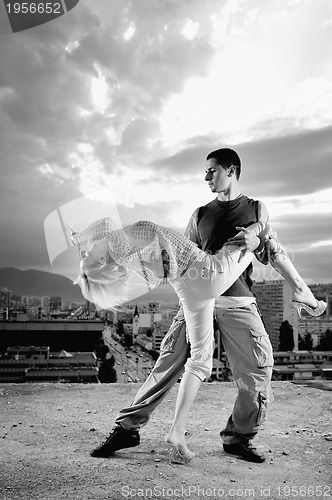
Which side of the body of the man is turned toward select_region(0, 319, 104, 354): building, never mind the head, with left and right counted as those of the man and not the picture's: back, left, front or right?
back

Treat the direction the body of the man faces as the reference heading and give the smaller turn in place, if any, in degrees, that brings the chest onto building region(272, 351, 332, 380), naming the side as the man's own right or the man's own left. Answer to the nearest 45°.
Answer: approximately 180°

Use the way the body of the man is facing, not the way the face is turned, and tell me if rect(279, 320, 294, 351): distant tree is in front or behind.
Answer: behind

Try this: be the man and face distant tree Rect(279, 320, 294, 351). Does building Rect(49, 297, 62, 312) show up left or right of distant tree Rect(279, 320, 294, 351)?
left

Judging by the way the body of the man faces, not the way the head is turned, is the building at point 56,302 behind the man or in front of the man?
behind

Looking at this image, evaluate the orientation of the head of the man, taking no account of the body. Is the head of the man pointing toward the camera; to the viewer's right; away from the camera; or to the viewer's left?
to the viewer's left

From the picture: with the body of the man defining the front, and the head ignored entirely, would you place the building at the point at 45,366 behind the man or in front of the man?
behind

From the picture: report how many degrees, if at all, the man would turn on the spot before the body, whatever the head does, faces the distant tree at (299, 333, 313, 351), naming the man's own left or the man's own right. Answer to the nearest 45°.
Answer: approximately 180°

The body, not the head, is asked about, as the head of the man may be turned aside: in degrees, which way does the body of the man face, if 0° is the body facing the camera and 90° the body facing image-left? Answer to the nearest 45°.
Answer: approximately 0°
